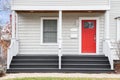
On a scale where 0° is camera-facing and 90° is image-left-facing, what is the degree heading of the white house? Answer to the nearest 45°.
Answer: approximately 0°
